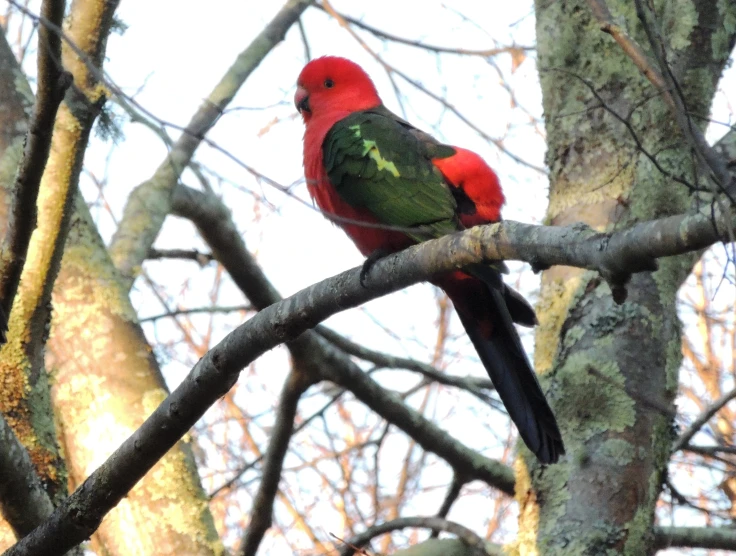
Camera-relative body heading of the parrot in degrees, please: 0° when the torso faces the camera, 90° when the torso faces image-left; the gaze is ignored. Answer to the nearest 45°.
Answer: approximately 90°

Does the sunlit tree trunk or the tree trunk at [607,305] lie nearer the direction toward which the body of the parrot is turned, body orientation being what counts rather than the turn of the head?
the sunlit tree trunk

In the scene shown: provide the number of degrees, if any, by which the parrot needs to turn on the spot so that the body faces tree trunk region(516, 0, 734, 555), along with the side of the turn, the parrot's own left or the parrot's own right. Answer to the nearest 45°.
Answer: approximately 135° to the parrot's own right

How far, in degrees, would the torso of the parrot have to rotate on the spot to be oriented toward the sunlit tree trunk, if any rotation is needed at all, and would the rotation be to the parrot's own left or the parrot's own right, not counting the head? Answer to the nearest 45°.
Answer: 0° — it already faces it
